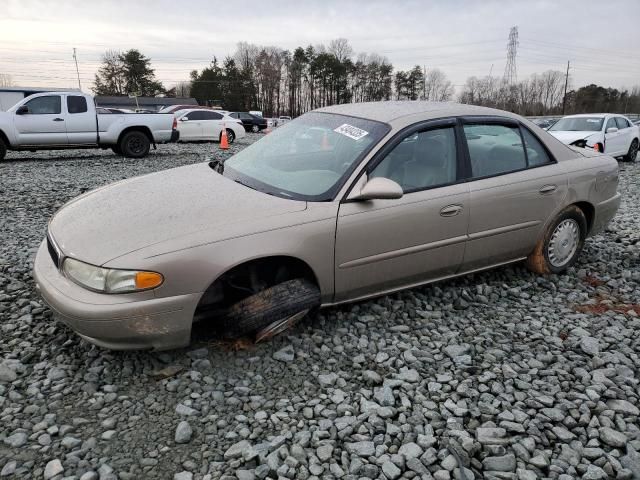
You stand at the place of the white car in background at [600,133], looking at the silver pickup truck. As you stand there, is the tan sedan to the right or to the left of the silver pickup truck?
left

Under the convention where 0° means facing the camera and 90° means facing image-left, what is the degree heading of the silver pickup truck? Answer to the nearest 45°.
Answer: approximately 90°

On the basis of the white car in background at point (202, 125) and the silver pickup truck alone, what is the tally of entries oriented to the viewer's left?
2

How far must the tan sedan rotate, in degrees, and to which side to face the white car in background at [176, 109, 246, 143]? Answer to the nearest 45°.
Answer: approximately 135° to its right

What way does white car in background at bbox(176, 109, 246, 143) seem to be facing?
to the viewer's left

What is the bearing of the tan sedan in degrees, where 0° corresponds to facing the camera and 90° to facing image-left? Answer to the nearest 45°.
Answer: approximately 45°

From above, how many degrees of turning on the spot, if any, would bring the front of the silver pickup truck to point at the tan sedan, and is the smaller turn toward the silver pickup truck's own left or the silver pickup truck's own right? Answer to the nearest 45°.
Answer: approximately 90° to the silver pickup truck's own left

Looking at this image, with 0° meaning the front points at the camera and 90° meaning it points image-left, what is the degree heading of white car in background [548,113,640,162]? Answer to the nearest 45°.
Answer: approximately 45°
